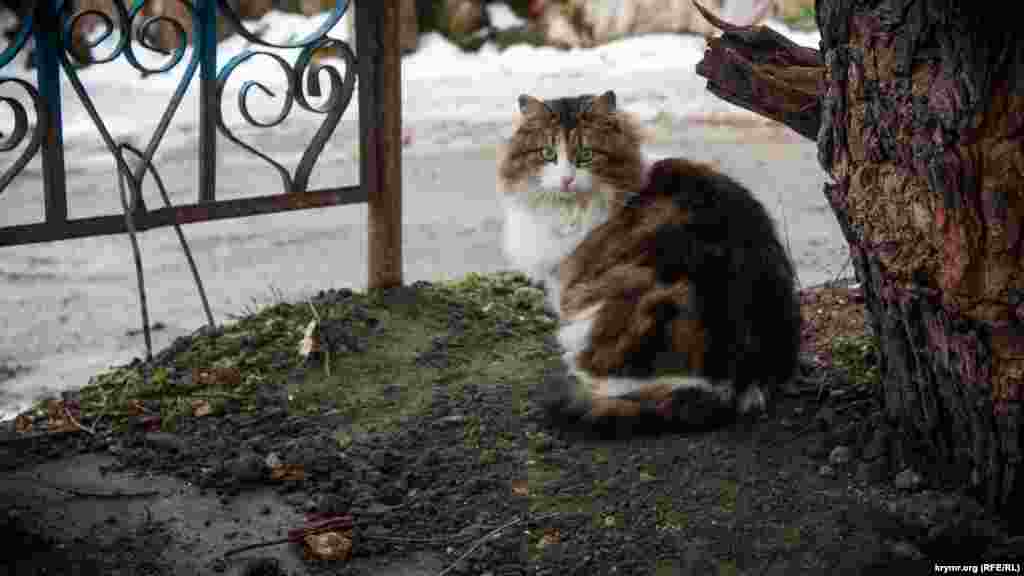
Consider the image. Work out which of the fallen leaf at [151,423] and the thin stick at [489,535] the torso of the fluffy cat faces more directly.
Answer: the fallen leaf
